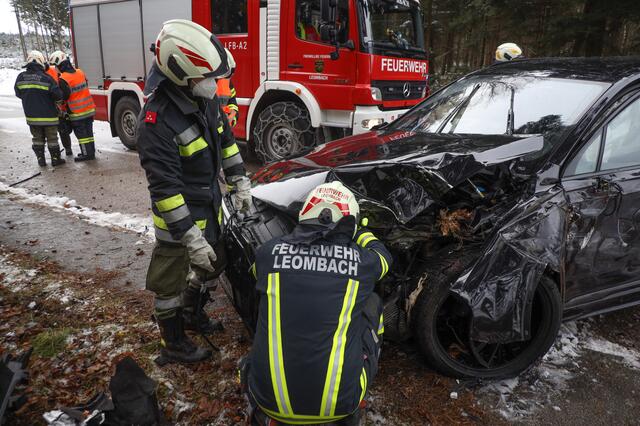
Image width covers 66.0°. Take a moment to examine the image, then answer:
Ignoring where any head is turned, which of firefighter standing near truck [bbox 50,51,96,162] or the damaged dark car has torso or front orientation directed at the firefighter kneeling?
the damaged dark car

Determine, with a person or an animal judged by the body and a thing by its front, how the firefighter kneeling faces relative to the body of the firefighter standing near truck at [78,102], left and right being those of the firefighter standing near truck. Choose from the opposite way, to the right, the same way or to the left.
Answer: to the right

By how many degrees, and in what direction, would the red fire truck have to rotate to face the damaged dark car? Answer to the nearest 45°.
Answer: approximately 45° to its right

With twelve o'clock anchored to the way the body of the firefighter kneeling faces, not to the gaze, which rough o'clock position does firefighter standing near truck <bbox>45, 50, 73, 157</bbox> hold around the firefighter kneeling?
The firefighter standing near truck is roughly at 11 o'clock from the firefighter kneeling.

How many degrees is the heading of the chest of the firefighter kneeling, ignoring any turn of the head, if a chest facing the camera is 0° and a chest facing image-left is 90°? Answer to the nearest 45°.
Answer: approximately 180°

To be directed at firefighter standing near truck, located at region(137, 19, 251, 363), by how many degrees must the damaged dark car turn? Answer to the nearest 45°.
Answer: approximately 45° to its right

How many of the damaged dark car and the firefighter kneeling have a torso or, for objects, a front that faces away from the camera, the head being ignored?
1

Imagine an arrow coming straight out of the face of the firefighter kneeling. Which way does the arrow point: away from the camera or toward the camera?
away from the camera

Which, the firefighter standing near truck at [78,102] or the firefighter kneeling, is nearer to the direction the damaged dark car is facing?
the firefighter kneeling

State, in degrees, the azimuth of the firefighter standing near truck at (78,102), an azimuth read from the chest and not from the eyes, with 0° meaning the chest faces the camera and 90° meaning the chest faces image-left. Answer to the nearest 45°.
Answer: approximately 135°
